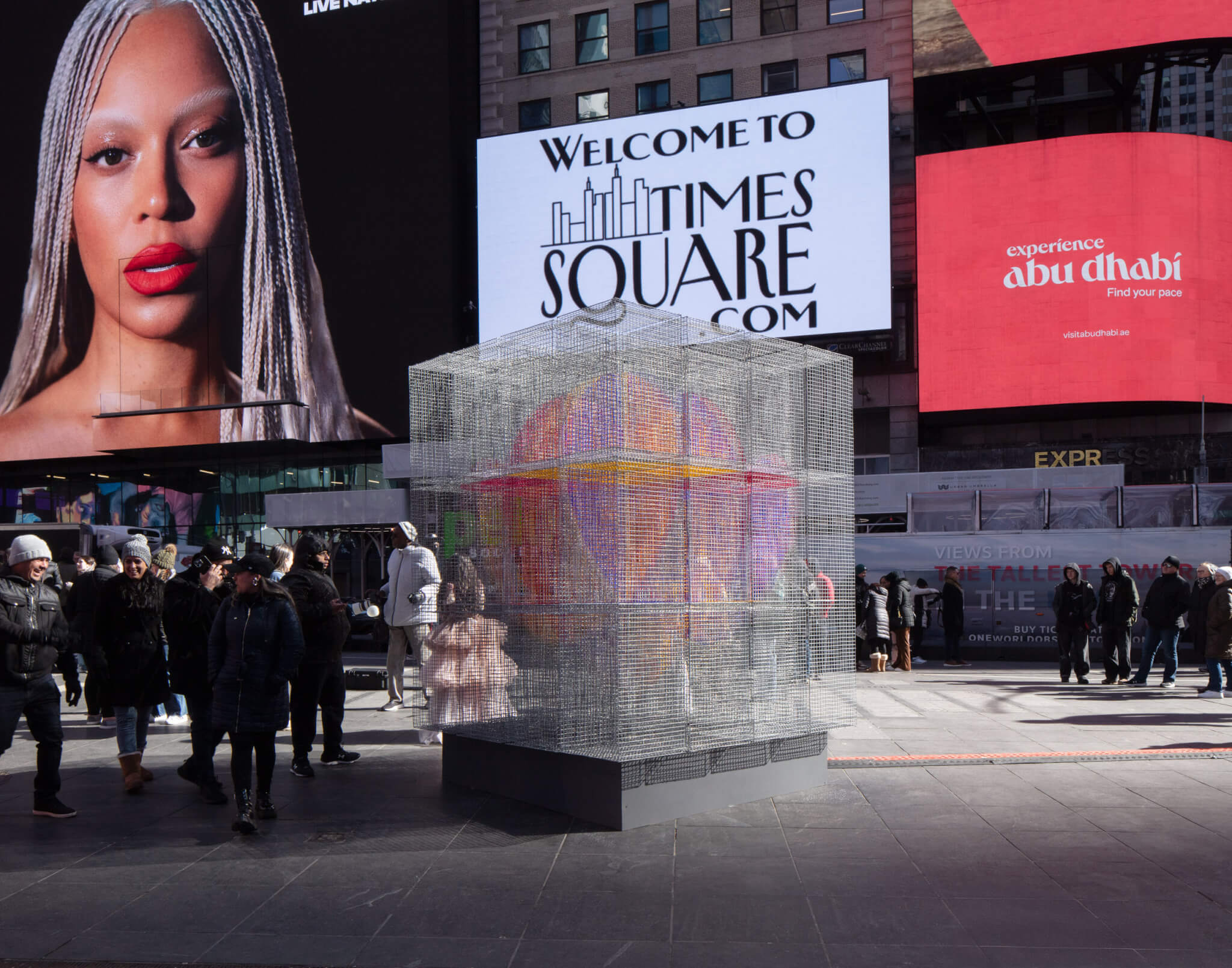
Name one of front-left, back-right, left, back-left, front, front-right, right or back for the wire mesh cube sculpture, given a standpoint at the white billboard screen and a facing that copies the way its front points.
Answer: front-left

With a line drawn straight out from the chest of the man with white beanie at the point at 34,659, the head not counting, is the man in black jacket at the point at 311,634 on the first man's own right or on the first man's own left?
on the first man's own left

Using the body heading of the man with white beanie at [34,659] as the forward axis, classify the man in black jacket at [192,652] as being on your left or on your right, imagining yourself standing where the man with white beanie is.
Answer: on your left

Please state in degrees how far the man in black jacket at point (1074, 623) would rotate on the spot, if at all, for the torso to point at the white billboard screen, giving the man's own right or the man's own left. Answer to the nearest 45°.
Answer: approximately 135° to the man's own right

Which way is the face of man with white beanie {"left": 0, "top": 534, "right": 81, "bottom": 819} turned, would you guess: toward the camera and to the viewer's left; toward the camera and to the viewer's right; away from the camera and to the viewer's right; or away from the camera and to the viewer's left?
toward the camera and to the viewer's right

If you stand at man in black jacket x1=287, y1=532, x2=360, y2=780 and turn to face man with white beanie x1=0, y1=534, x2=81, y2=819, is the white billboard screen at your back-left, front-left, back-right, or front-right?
back-right

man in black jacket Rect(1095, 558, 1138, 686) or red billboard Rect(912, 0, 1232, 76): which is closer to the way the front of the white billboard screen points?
the man in black jacket

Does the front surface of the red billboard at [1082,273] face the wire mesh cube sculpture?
yes

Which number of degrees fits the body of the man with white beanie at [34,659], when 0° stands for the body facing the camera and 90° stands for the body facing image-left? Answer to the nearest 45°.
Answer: approximately 315°

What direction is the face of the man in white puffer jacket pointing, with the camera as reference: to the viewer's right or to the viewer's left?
to the viewer's left

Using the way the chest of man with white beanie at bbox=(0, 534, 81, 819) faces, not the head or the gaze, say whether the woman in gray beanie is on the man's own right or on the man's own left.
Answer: on the man's own left

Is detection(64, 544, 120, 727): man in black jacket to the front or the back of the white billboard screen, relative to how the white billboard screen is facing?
to the front

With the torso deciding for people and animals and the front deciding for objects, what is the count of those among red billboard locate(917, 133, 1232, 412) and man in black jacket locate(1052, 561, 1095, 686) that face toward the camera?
2

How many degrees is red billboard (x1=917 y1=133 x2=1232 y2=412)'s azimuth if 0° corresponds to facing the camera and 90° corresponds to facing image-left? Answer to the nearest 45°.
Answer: approximately 0°

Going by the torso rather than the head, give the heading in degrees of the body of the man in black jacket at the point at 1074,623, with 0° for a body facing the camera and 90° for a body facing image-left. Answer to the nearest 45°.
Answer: approximately 0°

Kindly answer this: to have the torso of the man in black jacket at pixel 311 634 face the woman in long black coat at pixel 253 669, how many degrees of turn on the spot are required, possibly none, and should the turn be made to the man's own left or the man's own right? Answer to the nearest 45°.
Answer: approximately 45° to the man's own right
